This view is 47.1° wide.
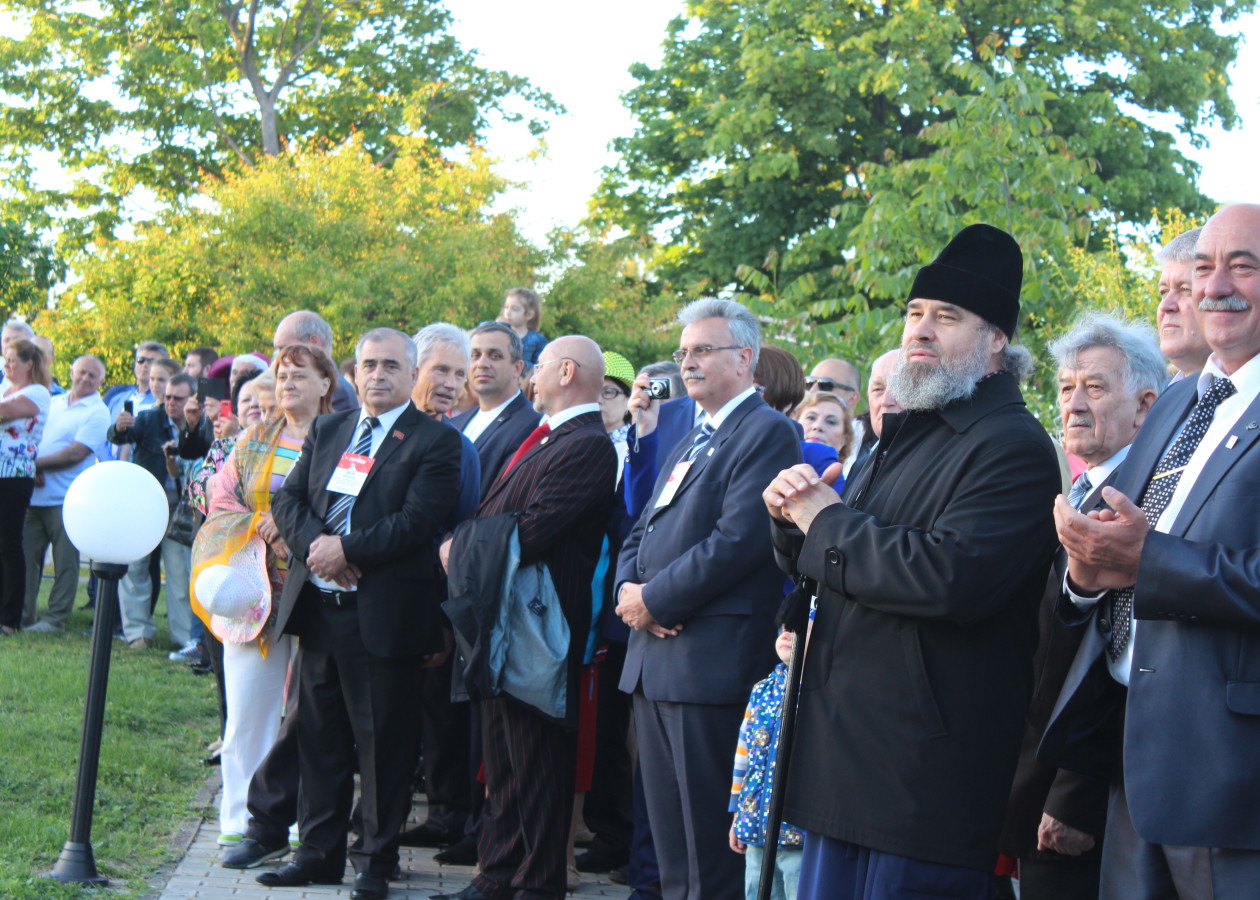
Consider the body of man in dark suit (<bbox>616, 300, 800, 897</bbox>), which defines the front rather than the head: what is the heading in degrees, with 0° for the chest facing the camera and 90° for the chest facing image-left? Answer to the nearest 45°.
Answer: approximately 45°

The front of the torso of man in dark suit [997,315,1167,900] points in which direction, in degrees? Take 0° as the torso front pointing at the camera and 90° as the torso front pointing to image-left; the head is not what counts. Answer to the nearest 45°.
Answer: approximately 45°

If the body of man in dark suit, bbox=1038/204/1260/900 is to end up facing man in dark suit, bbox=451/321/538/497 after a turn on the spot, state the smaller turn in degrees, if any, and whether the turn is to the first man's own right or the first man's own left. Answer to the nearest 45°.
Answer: approximately 90° to the first man's own right

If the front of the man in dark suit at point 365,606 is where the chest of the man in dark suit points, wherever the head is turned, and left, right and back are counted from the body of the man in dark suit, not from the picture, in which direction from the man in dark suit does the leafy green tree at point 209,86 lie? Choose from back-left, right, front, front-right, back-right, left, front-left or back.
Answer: back-right

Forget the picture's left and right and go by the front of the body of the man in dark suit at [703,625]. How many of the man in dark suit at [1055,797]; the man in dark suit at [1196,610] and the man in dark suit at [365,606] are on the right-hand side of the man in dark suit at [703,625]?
1

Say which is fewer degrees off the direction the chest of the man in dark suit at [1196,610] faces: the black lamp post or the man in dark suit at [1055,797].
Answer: the black lamp post

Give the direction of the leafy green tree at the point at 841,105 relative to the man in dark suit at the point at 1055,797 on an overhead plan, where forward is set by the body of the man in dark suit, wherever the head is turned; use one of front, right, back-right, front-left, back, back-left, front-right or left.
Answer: back-right

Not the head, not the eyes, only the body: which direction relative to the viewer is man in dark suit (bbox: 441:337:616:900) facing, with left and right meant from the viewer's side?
facing to the left of the viewer

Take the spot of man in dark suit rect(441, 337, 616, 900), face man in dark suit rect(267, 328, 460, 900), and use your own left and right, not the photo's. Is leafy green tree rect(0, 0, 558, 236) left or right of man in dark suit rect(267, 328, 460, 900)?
right

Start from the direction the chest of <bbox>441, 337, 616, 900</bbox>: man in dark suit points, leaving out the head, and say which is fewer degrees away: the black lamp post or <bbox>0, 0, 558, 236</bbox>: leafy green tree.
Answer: the black lamp post

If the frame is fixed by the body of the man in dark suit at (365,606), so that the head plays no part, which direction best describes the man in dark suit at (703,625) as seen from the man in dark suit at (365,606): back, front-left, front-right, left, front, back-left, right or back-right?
left

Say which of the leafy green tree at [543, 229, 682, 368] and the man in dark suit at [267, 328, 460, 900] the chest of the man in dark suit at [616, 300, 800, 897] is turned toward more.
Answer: the man in dark suit
